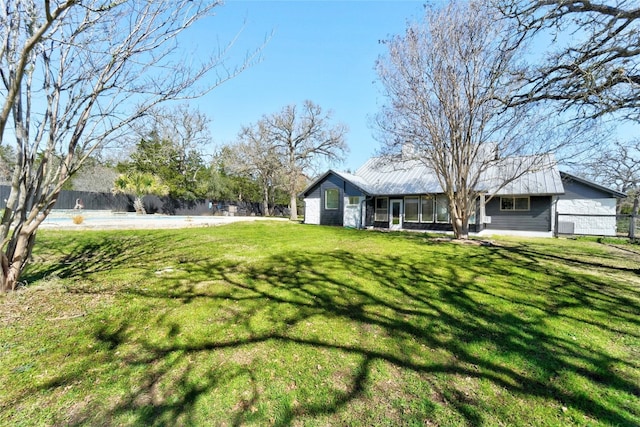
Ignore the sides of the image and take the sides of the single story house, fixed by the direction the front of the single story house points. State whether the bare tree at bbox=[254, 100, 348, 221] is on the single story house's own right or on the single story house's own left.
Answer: on the single story house's own right

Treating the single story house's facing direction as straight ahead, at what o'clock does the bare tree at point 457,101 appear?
The bare tree is roughly at 12 o'clock from the single story house.

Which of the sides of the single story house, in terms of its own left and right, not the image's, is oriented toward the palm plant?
right

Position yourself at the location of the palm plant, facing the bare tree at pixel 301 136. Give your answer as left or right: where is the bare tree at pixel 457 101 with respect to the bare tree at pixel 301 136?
right

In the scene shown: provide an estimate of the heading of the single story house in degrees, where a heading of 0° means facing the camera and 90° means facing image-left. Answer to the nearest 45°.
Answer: approximately 0°
